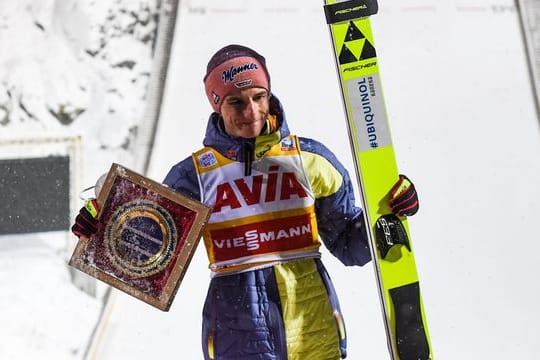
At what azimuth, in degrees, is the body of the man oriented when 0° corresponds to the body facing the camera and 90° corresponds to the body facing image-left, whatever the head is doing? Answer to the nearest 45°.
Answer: approximately 0°
